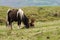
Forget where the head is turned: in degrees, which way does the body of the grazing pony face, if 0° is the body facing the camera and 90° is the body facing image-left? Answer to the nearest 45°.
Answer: approximately 270°
